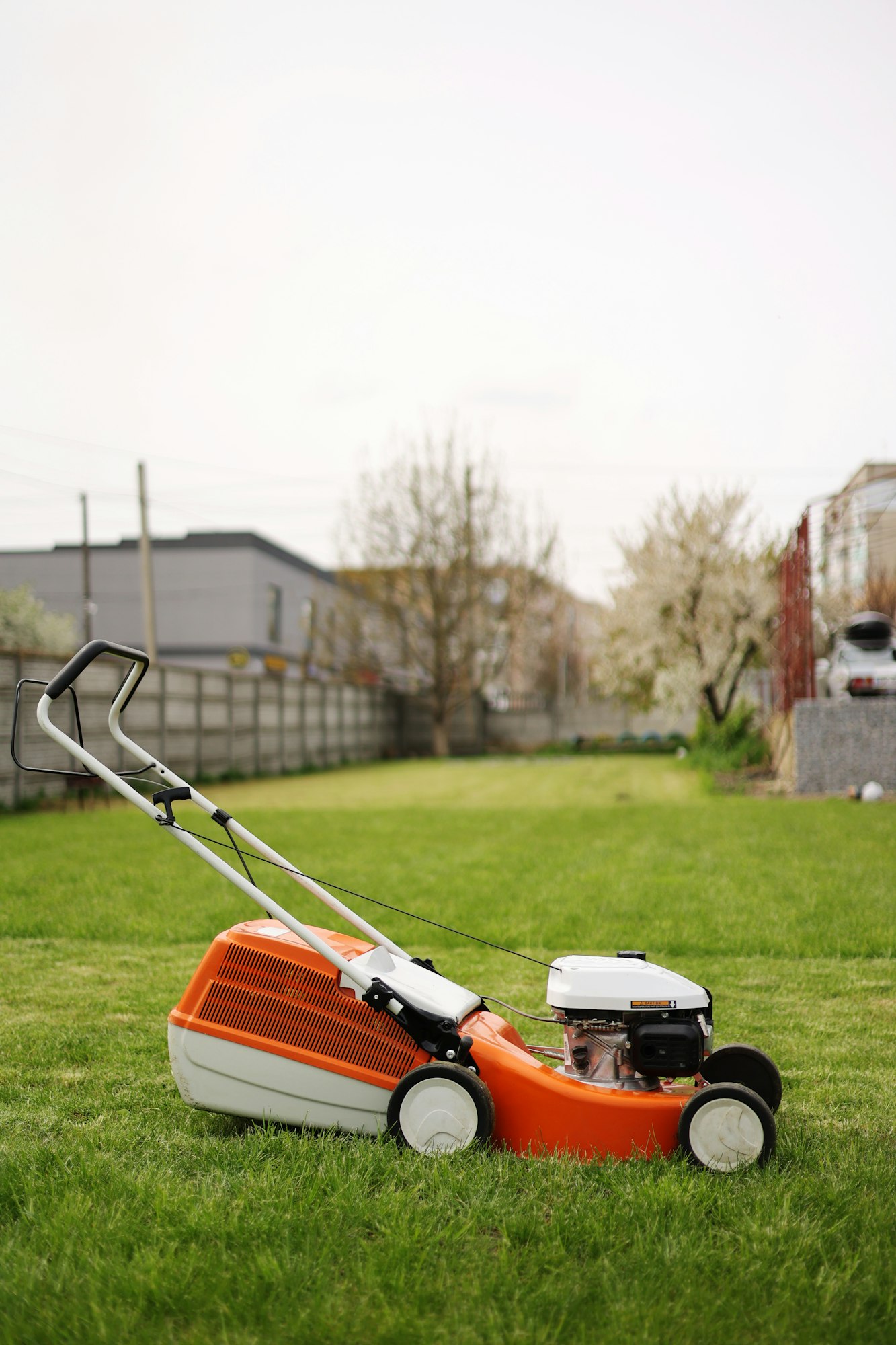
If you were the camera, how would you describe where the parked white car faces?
facing away from the viewer

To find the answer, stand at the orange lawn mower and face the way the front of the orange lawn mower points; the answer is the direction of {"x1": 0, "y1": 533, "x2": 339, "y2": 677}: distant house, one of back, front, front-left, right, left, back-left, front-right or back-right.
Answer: left

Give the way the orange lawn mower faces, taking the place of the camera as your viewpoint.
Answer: facing to the right of the viewer

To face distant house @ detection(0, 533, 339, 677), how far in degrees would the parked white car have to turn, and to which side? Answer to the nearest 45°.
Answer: approximately 45° to its left

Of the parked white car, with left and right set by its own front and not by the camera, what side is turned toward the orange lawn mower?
back

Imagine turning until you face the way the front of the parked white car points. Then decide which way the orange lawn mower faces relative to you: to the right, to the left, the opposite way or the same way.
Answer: to the right

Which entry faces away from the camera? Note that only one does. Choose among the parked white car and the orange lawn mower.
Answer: the parked white car

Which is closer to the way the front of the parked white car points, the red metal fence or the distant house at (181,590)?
the distant house

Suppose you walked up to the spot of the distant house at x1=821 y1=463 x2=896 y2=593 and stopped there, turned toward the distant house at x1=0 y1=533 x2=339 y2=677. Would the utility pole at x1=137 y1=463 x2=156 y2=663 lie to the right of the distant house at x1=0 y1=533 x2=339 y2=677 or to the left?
left

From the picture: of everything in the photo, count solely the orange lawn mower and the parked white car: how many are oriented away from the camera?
1
